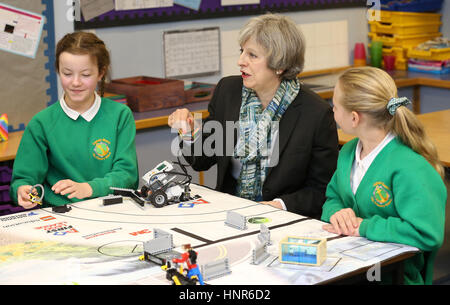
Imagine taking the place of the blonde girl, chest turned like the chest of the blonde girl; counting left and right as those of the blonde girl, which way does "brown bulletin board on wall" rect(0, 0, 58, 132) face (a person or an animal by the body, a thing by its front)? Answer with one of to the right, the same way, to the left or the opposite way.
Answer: to the left

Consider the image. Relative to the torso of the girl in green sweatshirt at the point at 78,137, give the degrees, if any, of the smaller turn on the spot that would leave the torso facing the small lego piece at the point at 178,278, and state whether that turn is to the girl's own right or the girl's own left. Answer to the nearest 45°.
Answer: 0° — they already face it

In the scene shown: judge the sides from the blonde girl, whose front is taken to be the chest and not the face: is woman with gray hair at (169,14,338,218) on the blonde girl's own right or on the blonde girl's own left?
on the blonde girl's own right

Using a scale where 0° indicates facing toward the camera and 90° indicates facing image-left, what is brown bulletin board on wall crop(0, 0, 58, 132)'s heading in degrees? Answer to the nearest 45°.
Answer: approximately 0°

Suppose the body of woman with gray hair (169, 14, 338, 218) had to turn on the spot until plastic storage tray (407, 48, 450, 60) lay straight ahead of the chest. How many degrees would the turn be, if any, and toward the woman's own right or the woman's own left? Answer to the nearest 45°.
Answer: approximately 180°

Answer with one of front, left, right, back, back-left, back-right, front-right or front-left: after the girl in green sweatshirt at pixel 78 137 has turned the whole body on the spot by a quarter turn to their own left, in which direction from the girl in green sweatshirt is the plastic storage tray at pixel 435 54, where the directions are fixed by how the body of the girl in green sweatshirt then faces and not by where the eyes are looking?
front-left
